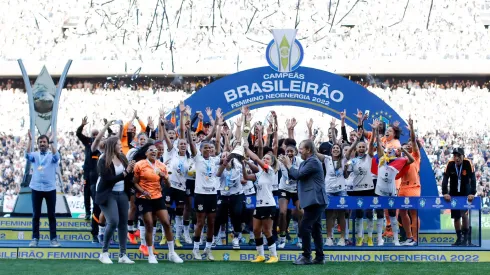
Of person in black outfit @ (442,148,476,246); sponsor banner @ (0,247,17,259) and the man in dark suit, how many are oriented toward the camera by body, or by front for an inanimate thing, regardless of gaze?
2

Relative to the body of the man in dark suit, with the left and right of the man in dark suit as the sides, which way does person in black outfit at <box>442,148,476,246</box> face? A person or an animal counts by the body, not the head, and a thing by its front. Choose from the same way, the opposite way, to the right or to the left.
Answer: to the left

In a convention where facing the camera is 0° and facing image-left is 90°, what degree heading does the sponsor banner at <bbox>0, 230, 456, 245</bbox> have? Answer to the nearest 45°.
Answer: approximately 0°

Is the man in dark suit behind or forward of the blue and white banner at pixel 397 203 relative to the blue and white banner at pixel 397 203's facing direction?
forward

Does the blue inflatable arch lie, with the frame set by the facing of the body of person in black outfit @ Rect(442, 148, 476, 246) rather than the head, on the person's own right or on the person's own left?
on the person's own right

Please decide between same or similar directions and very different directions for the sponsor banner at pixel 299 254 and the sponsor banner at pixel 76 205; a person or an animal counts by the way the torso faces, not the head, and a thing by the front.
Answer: same or similar directions

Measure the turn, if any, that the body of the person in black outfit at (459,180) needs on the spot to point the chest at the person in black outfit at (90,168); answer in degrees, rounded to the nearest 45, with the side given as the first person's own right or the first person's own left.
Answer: approximately 90° to the first person's own right

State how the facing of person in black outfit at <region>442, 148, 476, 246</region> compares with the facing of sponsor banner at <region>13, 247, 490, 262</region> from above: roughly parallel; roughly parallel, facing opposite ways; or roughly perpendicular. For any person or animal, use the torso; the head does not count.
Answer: roughly parallel

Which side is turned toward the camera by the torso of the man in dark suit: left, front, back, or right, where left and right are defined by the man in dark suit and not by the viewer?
left

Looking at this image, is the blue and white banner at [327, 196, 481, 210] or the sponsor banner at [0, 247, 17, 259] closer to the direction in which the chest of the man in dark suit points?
the sponsor banner

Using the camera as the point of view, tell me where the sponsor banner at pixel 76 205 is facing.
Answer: facing the viewer
